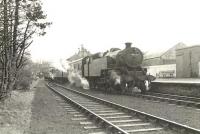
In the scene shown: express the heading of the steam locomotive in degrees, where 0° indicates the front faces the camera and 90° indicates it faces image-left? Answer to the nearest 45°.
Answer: approximately 315°

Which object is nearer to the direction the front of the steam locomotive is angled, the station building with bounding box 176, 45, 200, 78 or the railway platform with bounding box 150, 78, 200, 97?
the railway platform

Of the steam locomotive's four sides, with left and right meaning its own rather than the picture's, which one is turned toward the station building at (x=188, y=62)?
left

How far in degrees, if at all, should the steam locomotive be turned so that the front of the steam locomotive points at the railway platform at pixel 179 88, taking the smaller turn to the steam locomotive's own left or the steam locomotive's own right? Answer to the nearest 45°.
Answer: approximately 45° to the steam locomotive's own left

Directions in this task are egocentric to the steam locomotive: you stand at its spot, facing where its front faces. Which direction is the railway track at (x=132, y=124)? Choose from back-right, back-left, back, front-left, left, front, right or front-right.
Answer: front-right
